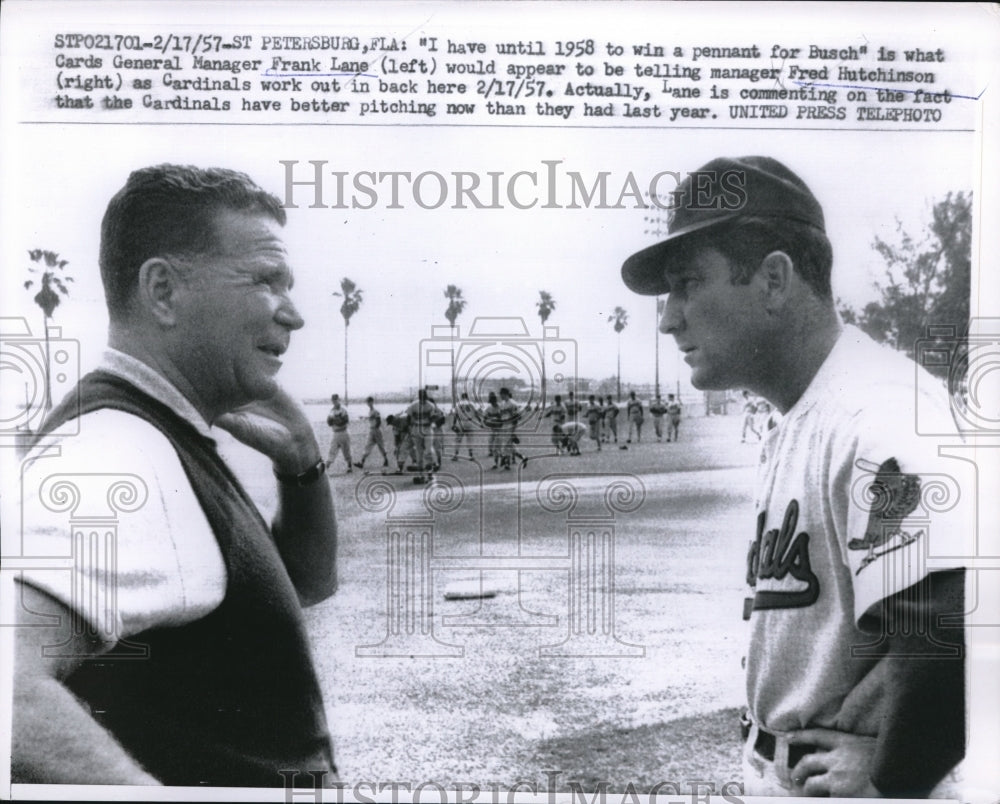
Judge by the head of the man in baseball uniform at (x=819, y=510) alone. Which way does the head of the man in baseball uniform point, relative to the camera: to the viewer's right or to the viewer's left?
to the viewer's left

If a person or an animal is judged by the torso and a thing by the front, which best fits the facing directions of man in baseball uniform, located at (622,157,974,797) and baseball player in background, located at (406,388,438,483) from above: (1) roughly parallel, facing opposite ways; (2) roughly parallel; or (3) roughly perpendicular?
roughly perpendicular

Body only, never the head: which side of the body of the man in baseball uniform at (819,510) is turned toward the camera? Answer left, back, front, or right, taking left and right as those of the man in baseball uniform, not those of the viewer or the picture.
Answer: left
